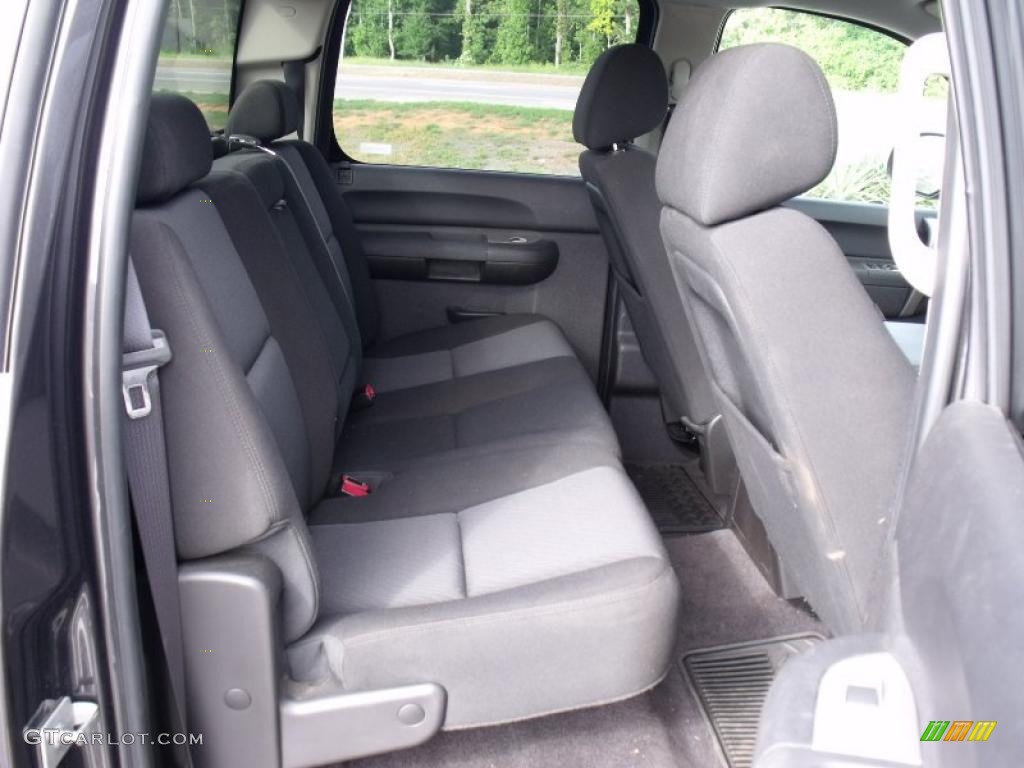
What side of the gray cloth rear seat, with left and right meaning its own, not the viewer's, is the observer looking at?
right

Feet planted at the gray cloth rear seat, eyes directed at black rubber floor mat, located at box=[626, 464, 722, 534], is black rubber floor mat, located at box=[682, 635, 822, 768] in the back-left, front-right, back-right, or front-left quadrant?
front-right

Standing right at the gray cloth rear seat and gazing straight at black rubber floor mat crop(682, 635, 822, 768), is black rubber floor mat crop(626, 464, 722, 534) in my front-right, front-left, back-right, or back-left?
front-left

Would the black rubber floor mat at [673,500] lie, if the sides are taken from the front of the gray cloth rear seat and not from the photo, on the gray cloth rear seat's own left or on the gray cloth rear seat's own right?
on the gray cloth rear seat's own left
